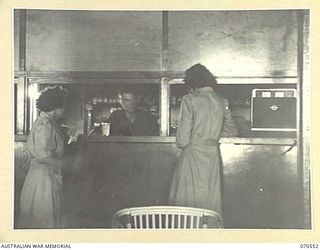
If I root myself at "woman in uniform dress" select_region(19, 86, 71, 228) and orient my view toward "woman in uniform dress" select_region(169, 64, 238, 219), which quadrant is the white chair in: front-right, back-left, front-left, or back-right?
front-right

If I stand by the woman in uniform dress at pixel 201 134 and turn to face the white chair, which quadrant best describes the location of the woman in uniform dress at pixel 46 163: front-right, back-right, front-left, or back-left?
front-right

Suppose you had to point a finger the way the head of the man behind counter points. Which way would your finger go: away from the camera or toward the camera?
toward the camera

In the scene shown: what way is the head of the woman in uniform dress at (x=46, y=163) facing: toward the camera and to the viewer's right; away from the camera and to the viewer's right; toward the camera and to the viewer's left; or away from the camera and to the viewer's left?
away from the camera and to the viewer's right

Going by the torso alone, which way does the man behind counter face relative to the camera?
toward the camera
